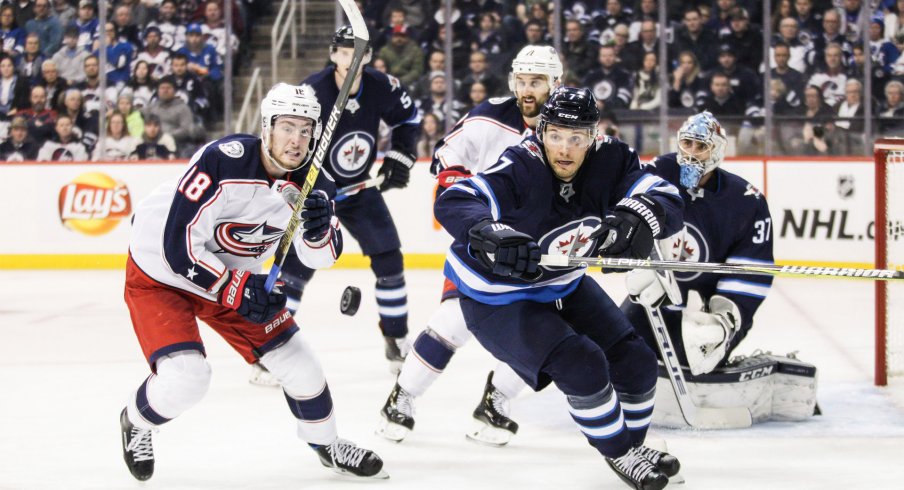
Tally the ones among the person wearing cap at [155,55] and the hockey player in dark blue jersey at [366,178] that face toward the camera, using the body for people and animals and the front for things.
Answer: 2

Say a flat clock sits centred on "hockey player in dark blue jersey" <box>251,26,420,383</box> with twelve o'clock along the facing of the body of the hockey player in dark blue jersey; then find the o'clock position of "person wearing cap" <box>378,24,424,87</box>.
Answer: The person wearing cap is roughly at 6 o'clock from the hockey player in dark blue jersey.

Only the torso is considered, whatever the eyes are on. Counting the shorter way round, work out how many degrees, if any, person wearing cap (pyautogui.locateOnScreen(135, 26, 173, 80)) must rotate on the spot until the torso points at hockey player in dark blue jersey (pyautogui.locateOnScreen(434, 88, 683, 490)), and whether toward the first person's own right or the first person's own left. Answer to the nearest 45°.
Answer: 0° — they already face them

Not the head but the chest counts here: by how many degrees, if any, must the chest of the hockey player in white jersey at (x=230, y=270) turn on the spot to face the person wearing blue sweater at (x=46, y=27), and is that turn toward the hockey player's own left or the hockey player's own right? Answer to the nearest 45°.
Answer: approximately 135° to the hockey player's own left

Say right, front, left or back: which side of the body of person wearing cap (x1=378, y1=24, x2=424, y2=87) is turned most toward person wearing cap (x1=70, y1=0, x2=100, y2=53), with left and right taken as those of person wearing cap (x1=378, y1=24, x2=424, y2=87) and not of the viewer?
right
